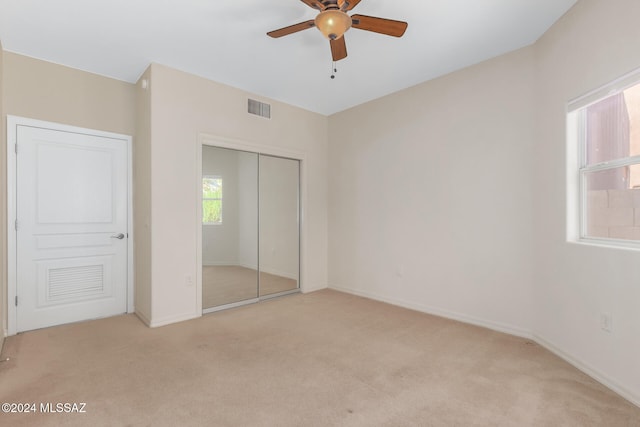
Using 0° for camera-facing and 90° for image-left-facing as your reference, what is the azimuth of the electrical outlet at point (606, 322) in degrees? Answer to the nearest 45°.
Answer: approximately 45°

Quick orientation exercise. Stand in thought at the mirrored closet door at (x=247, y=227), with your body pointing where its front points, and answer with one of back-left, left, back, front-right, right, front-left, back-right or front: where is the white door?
back-right

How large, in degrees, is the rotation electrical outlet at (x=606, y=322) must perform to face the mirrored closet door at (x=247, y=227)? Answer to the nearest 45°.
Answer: approximately 45° to its right

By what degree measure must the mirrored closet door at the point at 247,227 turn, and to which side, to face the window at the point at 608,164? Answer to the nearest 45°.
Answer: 0° — it already faces it

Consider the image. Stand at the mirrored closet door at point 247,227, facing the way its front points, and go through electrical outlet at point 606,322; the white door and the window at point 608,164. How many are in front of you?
2

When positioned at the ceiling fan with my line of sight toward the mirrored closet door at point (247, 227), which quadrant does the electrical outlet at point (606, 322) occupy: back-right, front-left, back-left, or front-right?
back-right

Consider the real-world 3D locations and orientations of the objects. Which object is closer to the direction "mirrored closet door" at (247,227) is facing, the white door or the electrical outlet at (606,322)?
the electrical outlet

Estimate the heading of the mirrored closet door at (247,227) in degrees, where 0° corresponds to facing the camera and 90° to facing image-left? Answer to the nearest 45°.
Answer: approximately 315°

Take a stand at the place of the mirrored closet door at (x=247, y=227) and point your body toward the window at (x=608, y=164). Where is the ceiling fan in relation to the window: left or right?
right
